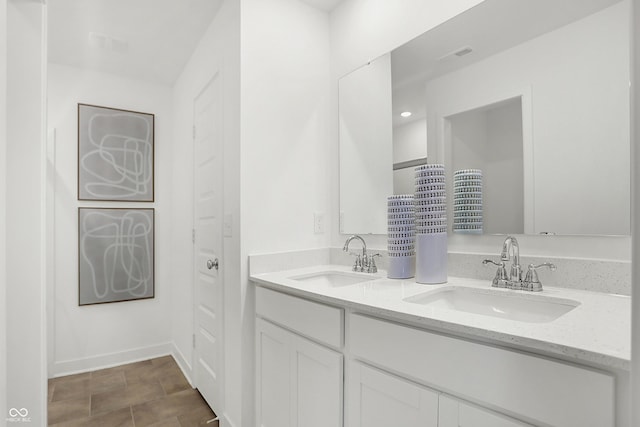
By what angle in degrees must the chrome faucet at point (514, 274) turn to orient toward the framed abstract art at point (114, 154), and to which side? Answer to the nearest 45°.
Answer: approximately 45° to its right

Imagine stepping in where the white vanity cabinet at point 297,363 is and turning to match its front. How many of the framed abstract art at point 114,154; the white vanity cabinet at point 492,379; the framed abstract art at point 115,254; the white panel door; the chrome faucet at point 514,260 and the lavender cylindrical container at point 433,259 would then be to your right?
3

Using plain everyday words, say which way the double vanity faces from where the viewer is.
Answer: facing the viewer and to the left of the viewer

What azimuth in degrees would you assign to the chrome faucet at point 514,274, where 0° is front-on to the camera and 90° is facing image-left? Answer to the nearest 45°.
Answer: approximately 45°

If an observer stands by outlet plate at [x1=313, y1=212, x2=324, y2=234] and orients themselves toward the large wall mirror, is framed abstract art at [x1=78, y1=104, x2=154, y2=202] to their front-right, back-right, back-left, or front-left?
back-right

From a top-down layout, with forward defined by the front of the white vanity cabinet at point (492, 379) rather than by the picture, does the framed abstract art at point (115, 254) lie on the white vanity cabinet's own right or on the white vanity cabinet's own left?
on the white vanity cabinet's own right

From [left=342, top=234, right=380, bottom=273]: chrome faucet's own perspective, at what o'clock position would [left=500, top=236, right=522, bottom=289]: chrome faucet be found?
[left=500, top=236, right=522, bottom=289]: chrome faucet is roughly at 9 o'clock from [left=342, top=234, right=380, bottom=273]: chrome faucet.
